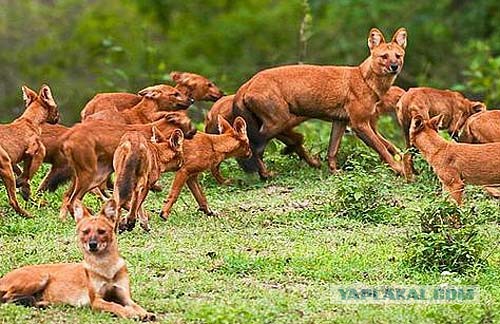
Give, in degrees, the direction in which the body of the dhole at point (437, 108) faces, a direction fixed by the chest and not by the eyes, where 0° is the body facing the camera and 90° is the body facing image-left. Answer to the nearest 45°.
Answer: approximately 270°

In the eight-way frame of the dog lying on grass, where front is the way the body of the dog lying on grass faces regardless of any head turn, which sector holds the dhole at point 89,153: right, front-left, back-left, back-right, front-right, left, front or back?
back-left

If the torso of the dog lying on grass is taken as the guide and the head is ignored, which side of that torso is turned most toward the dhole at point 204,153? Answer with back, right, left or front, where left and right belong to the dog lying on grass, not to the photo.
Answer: left

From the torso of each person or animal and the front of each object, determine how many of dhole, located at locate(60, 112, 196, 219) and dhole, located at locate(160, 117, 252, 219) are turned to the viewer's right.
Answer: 2

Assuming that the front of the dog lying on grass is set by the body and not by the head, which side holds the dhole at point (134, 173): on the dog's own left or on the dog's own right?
on the dog's own left

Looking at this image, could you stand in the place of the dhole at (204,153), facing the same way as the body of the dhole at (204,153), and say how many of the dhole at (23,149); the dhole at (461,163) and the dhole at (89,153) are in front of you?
1
